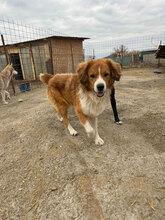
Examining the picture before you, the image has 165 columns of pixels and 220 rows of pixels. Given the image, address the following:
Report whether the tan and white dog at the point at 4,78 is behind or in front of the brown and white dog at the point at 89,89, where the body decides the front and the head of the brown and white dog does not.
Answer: behind

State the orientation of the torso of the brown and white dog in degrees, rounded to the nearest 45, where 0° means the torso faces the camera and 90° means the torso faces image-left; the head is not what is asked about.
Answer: approximately 315°

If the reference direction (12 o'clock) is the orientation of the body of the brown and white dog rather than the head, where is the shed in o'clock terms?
The shed is roughly at 7 o'clock from the brown and white dog.

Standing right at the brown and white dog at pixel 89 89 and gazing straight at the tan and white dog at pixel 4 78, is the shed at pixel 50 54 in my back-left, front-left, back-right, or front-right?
front-right

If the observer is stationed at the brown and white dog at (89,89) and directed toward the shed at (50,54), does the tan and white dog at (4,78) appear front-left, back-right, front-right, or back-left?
front-left

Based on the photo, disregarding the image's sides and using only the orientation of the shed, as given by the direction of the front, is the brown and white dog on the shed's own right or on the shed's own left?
on the shed's own left
